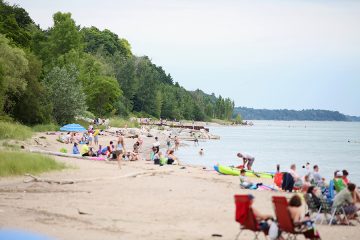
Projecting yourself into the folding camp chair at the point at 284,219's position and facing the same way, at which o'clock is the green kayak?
The green kayak is roughly at 10 o'clock from the folding camp chair.

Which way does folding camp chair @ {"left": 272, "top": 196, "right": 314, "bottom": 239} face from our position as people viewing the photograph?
facing away from the viewer and to the right of the viewer

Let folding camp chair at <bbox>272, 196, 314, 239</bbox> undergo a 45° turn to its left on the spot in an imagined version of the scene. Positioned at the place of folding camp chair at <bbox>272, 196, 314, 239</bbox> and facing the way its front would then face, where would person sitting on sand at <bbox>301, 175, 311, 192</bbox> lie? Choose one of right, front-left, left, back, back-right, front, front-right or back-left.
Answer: front
